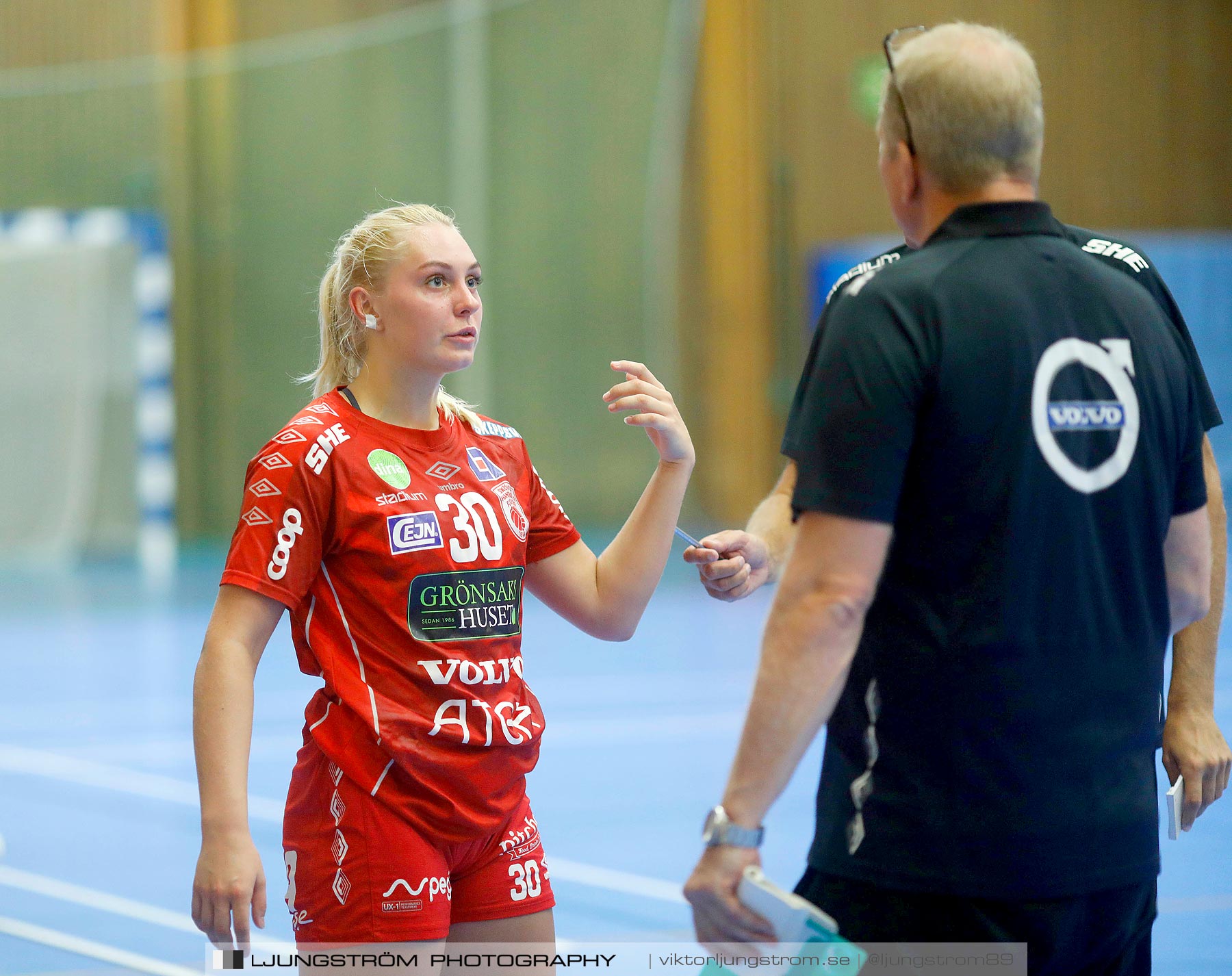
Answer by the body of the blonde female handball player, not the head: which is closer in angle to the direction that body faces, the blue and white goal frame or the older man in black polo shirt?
the older man in black polo shirt

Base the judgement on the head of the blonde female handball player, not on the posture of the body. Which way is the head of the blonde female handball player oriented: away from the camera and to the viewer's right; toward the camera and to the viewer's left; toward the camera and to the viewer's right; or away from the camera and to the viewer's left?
toward the camera and to the viewer's right

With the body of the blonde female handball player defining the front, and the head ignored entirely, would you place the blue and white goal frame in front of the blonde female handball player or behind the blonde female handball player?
behind

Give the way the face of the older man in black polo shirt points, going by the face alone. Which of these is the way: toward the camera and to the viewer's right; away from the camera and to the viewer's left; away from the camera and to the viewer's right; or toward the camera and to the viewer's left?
away from the camera and to the viewer's left

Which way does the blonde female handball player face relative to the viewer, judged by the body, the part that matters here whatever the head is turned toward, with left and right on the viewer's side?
facing the viewer and to the right of the viewer

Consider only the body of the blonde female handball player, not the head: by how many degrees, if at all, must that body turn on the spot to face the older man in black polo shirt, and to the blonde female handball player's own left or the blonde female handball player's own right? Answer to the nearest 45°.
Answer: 0° — they already face them

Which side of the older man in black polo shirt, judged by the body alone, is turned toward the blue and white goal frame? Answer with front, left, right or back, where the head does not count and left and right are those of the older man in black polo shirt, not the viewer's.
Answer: front

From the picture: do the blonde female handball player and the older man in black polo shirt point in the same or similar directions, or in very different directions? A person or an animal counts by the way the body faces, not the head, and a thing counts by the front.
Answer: very different directions

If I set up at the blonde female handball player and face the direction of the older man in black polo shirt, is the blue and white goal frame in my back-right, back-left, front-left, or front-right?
back-left

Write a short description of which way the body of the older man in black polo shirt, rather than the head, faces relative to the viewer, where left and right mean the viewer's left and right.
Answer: facing away from the viewer and to the left of the viewer
